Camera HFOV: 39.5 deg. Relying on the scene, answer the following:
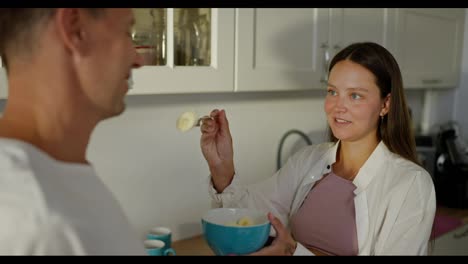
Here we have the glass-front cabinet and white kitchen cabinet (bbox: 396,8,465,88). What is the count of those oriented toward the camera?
2

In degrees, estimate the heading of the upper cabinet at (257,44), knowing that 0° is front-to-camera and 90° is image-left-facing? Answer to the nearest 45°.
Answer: approximately 0°

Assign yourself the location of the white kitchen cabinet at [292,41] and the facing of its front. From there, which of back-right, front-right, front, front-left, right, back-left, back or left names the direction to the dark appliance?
back-left
